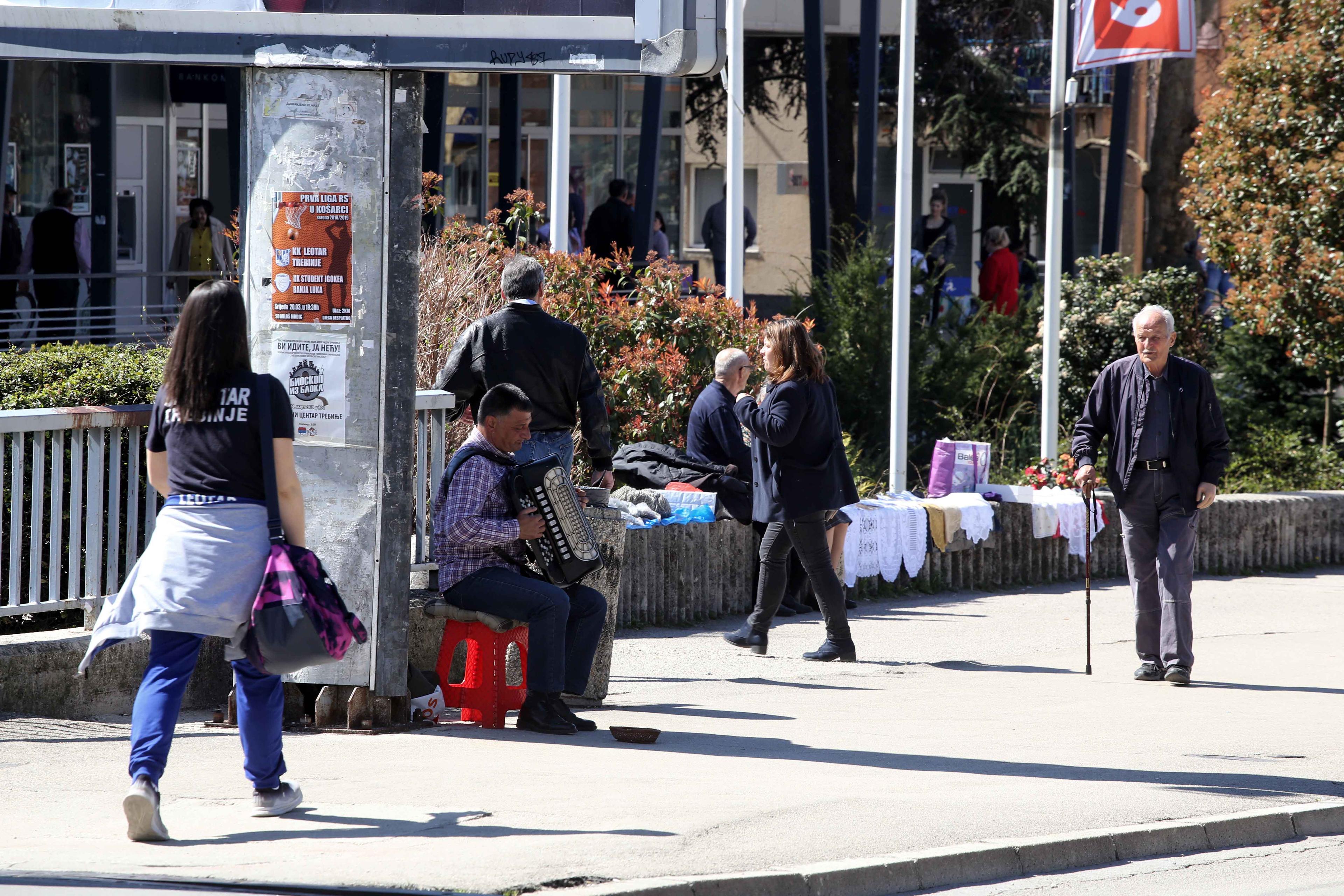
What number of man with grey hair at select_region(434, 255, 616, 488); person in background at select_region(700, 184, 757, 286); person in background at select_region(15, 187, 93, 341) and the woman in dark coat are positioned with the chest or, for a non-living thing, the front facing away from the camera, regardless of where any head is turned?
3

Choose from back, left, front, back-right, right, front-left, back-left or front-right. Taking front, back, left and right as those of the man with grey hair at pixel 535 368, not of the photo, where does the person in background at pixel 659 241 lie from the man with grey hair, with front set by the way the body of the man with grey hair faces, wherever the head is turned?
front

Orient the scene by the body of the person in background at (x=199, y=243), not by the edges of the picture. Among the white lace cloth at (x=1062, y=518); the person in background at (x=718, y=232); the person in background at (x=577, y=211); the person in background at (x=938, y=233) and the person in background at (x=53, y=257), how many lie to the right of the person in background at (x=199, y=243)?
1

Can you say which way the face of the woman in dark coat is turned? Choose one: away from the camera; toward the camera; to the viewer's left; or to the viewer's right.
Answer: to the viewer's left

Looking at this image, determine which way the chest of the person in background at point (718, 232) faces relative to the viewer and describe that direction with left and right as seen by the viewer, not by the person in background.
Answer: facing away from the viewer

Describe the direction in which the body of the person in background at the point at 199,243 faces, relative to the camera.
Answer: toward the camera

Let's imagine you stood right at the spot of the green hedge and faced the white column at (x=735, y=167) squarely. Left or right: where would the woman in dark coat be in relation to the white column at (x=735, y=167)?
right

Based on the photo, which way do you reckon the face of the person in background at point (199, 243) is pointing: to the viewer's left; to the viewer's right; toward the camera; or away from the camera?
toward the camera

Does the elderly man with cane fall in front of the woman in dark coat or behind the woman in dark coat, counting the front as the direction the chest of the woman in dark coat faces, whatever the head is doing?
behind

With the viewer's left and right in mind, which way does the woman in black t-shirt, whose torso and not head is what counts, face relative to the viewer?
facing away from the viewer and to the right of the viewer

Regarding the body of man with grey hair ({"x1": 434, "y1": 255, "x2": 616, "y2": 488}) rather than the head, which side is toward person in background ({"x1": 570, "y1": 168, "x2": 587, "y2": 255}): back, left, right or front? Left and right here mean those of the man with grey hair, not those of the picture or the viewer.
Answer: front

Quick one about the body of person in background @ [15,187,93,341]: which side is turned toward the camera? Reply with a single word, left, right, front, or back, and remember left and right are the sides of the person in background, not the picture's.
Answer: back

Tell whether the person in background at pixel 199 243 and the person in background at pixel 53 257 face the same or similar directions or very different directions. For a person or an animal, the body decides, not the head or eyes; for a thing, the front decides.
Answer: very different directions

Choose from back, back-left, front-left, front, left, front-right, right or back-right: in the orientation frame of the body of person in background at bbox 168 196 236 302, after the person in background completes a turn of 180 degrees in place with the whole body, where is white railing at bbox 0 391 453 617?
back

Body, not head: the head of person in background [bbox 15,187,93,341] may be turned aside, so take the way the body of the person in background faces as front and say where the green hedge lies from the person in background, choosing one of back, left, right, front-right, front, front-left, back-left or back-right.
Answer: back

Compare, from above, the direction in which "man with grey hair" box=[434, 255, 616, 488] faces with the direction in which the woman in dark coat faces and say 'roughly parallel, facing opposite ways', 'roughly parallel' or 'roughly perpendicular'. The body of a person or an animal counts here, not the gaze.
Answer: roughly perpendicular

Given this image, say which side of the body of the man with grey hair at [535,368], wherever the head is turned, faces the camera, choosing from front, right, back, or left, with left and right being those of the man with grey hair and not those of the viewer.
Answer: back

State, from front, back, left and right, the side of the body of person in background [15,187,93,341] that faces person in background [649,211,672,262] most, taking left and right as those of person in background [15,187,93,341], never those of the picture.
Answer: right

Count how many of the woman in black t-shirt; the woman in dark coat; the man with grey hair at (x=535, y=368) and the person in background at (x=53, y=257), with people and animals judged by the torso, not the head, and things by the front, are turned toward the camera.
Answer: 0

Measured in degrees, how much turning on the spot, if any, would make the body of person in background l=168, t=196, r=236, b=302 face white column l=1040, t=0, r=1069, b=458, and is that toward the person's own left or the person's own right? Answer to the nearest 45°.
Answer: approximately 45° to the person's own left
